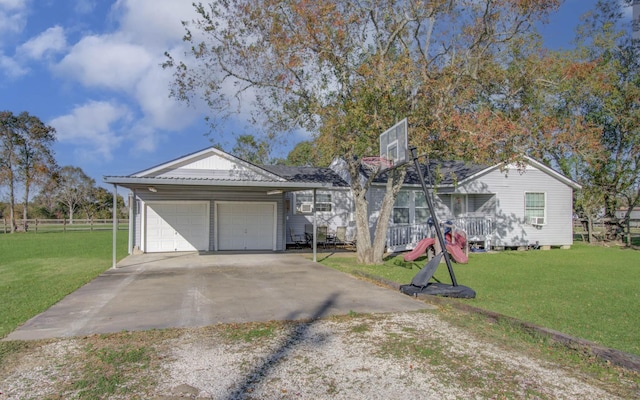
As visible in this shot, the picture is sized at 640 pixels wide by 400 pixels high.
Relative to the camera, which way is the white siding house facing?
toward the camera

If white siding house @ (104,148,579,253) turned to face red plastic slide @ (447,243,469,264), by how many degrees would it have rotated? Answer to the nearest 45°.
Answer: approximately 45° to its left

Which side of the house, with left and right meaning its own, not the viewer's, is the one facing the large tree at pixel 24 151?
right

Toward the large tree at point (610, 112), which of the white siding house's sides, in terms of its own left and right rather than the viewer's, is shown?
left

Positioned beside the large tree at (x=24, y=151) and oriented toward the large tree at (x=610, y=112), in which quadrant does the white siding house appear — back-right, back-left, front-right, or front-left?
front-right

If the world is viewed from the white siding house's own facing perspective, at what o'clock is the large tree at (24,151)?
The large tree is roughly at 4 o'clock from the white siding house.
